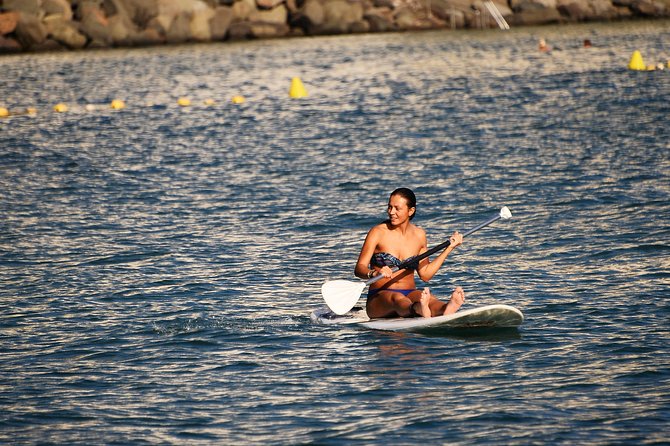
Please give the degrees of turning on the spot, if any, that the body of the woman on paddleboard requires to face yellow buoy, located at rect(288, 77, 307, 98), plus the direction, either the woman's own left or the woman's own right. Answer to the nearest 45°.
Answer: approximately 135° to the woman's own left

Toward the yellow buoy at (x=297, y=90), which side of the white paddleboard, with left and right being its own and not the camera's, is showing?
left

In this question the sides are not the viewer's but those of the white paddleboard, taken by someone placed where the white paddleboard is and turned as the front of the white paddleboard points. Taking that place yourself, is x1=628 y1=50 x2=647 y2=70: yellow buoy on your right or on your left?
on your left

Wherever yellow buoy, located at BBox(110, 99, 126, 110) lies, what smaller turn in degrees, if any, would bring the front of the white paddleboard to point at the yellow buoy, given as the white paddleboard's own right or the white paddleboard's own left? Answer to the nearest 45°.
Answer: approximately 90° to the white paddleboard's own left

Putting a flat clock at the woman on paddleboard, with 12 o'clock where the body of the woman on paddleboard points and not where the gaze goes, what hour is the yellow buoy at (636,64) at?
The yellow buoy is roughly at 8 o'clock from the woman on paddleboard.

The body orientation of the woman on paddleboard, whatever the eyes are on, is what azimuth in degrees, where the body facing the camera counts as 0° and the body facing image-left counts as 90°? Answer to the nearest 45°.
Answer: approximately 315°

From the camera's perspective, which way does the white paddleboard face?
to the viewer's right

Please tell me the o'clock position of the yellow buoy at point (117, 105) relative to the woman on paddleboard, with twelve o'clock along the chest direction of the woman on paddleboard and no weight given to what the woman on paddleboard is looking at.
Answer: The yellow buoy is roughly at 7 o'clock from the woman on paddleboard.
